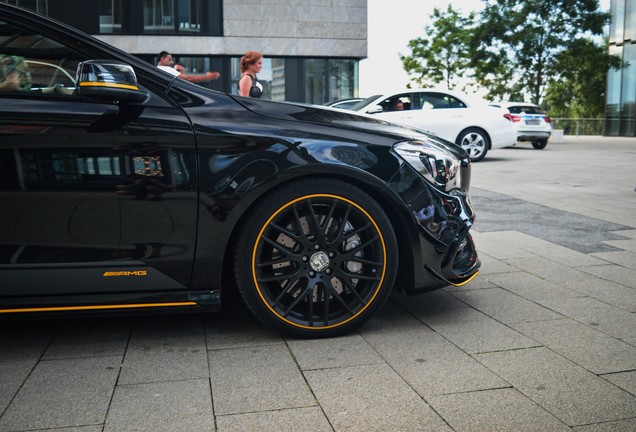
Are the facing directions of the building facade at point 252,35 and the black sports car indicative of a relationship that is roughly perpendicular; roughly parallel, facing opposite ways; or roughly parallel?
roughly perpendicular

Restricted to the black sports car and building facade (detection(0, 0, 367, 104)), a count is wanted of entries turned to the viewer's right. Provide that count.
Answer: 1

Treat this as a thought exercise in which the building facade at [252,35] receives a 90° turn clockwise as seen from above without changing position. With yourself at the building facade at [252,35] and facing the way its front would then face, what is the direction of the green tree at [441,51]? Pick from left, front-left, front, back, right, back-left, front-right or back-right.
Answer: back-right

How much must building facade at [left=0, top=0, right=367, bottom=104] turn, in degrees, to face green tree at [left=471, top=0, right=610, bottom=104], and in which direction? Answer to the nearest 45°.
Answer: approximately 90° to its left

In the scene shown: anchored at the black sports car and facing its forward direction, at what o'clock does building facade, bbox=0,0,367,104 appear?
The building facade is roughly at 9 o'clock from the black sports car.

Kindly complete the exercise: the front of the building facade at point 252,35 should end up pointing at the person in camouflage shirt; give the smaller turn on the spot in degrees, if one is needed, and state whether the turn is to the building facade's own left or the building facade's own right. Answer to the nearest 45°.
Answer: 0° — it already faces them

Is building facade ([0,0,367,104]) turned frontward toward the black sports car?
yes

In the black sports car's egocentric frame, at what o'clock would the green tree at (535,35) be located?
The green tree is roughly at 10 o'clock from the black sports car.

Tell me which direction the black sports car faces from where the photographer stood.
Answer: facing to the right of the viewer
